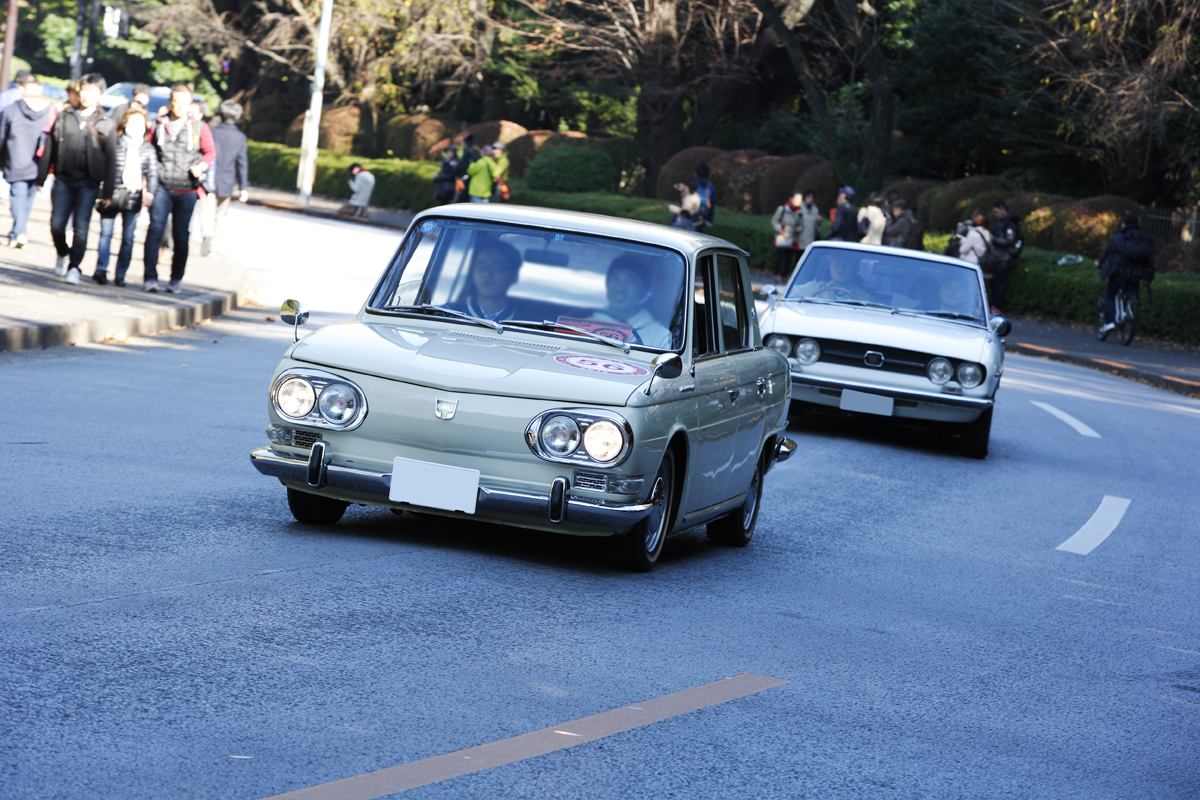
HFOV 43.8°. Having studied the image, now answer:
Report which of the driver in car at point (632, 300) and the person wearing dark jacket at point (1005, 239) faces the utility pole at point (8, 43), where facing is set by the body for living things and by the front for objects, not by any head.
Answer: the person wearing dark jacket

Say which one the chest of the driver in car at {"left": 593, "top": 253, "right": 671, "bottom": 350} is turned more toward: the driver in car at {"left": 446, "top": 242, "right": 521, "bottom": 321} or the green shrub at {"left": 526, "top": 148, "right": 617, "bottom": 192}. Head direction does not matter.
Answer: the driver in car at {"left": 446, "top": 242, "right": 521, "bottom": 321}

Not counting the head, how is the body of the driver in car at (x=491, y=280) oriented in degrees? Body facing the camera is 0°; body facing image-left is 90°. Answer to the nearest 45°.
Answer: approximately 45°

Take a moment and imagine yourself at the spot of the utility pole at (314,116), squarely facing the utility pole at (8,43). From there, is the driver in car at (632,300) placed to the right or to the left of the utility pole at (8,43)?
left

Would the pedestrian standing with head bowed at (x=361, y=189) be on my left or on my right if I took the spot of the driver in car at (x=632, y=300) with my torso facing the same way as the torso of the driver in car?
on my right

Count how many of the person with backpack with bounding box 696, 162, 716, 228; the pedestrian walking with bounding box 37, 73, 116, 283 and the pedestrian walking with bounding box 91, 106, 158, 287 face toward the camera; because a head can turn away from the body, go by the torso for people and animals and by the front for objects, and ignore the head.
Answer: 2

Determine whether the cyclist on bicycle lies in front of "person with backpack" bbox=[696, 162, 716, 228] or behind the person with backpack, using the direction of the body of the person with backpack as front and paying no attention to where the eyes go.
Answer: behind

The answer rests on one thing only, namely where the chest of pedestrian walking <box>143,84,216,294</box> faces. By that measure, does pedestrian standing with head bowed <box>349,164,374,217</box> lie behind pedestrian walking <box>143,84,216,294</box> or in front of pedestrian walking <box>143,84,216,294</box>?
behind

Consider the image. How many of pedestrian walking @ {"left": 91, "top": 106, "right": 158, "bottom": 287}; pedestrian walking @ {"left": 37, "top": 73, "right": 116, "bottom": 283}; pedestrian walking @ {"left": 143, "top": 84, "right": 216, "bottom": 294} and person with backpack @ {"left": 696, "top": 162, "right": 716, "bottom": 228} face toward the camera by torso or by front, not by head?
3

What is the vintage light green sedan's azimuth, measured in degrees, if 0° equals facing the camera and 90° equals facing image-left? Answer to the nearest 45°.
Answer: approximately 45°
